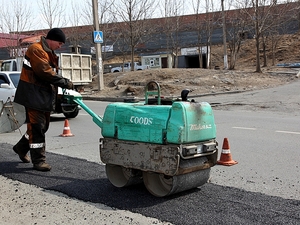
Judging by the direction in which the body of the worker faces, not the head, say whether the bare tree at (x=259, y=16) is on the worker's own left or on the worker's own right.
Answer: on the worker's own left

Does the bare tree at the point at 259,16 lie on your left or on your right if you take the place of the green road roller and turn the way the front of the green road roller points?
on your left

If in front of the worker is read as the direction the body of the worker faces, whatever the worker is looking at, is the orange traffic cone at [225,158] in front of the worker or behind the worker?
in front

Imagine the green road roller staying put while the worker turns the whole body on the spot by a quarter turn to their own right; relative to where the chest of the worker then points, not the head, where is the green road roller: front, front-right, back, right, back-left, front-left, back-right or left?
front-left

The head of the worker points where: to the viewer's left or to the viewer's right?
to the viewer's right

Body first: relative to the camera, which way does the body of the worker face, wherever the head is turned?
to the viewer's right

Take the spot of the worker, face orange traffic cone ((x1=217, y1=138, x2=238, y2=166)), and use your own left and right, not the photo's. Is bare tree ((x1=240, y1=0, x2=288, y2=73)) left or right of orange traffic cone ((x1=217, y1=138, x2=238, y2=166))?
left
